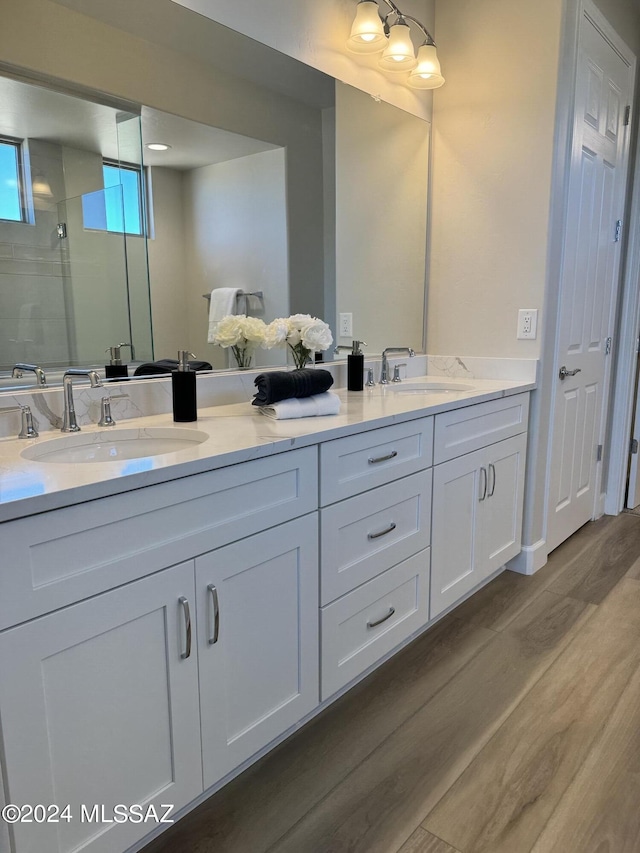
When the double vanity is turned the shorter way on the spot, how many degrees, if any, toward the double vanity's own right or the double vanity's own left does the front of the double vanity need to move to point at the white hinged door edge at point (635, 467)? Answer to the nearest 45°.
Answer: approximately 90° to the double vanity's own left

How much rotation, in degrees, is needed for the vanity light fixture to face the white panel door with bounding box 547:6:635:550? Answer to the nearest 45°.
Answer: approximately 90° to its left

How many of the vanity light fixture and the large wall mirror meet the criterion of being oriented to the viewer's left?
0

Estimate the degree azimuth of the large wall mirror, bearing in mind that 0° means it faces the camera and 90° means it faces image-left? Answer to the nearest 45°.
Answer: approximately 315°

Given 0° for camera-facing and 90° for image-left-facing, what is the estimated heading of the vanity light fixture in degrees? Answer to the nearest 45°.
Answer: approximately 315°
